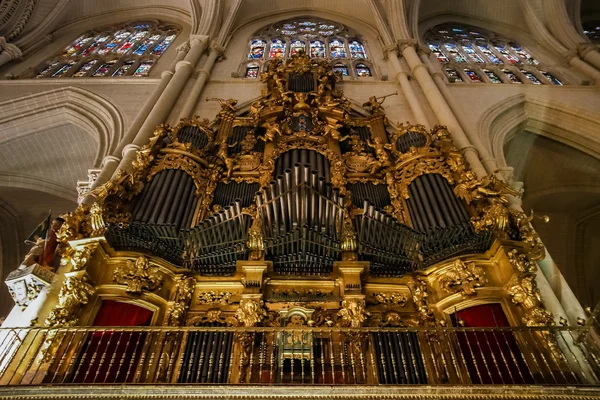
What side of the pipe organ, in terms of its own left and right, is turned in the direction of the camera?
front
